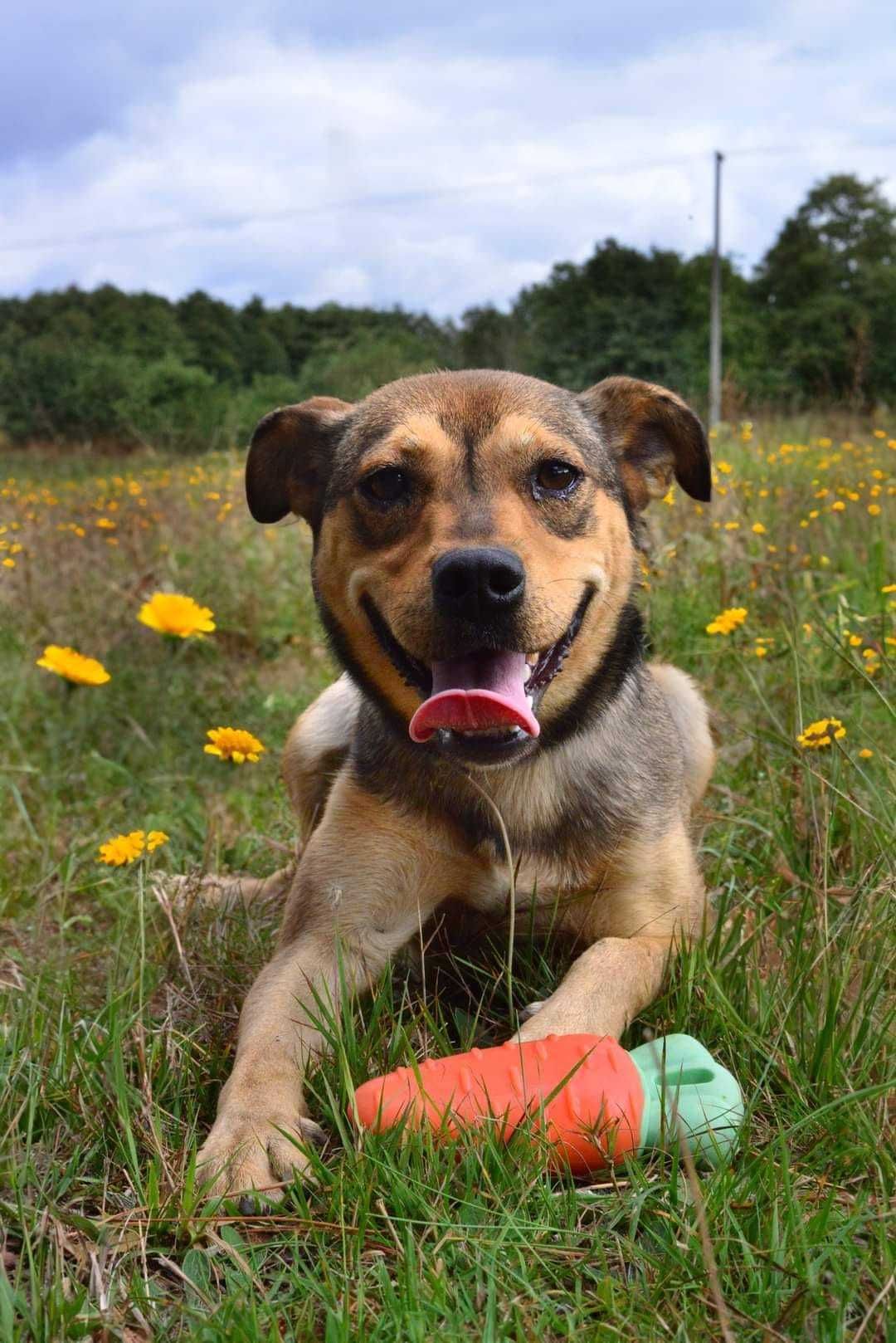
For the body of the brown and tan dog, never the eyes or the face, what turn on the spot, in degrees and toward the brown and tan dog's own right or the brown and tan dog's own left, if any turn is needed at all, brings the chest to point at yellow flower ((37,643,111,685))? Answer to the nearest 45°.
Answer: approximately 135° to the brown and tan dog's own right

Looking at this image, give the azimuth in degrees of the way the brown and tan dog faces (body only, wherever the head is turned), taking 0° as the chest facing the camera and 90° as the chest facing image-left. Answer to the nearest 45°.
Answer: approximately 0°

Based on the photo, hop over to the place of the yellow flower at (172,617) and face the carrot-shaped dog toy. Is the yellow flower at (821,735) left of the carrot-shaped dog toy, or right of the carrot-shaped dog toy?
left

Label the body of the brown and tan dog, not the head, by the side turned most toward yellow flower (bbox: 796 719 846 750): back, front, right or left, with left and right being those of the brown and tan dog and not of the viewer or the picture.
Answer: left

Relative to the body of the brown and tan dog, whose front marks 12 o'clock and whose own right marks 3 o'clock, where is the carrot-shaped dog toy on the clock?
The carrot-shaped dog toy is roughly at 12 o'clock from the brown and tan dog.

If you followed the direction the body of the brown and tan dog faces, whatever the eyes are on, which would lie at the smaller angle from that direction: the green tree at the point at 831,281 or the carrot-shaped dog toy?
the carrot-shaped dog toy

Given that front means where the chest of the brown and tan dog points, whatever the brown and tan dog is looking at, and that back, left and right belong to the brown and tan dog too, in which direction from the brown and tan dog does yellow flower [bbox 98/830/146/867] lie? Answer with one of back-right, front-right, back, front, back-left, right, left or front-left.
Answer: right

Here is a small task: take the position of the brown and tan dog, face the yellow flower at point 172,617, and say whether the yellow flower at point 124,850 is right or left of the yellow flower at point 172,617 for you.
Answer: left

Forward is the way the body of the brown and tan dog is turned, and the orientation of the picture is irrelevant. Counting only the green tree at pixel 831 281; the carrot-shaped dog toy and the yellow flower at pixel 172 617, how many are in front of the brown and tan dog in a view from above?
1

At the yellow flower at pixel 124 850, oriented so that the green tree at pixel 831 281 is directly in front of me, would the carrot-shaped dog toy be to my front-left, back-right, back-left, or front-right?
back-right
